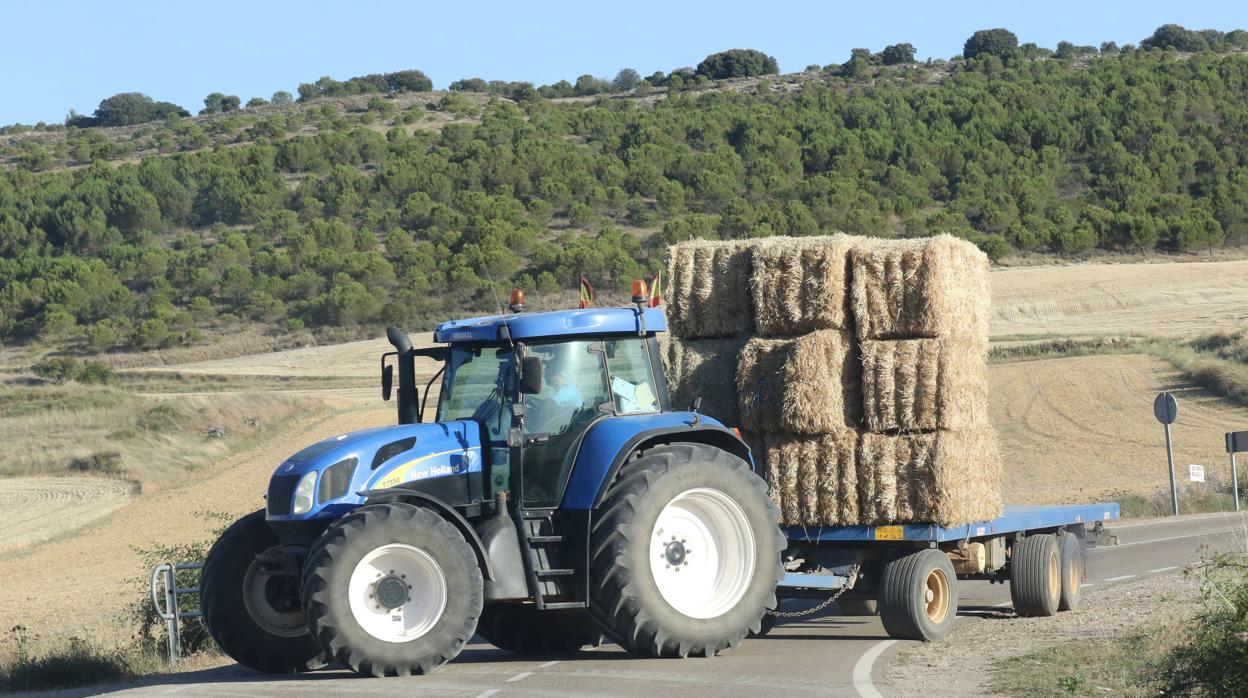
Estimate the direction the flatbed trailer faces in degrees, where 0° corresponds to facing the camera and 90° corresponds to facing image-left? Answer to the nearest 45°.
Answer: approximately 45°

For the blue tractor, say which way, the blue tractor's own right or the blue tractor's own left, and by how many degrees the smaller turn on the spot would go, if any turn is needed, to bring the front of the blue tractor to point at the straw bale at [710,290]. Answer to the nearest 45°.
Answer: approximately 180°

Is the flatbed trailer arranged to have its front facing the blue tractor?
yes

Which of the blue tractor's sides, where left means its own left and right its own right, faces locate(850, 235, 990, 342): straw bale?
back

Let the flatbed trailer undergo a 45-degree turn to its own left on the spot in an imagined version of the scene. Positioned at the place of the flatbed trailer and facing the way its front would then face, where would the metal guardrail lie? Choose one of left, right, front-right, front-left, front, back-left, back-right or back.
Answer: right

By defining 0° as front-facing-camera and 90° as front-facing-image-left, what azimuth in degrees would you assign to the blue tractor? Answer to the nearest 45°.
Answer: approximately 45°

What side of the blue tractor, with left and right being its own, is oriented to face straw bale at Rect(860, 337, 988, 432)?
back

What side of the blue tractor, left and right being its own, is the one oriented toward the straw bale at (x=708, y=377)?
back

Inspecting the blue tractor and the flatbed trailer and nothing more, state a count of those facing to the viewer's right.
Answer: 0

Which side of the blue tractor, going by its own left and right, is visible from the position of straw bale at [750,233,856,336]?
back

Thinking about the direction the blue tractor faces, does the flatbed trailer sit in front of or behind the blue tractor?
behind
